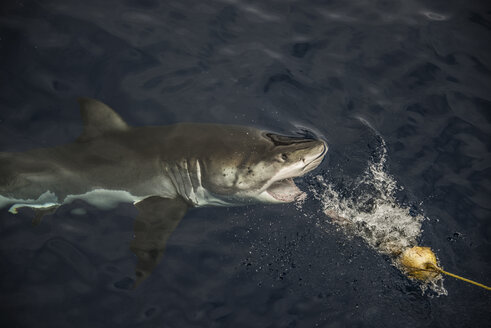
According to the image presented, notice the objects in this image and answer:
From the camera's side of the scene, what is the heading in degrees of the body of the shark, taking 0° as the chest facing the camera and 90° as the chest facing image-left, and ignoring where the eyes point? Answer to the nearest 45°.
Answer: approximately 270°

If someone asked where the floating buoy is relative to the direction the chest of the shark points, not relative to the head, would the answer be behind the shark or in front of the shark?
in front
